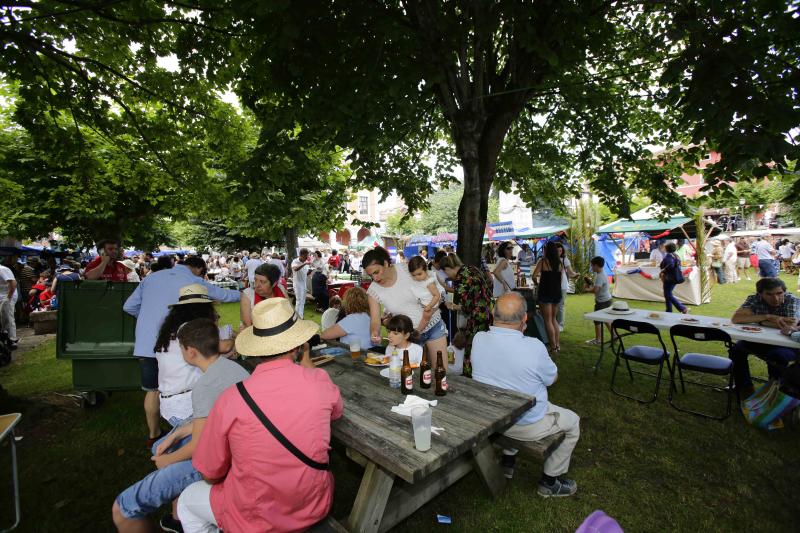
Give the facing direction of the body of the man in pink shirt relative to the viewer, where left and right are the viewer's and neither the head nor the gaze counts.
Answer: facing away from the viewer

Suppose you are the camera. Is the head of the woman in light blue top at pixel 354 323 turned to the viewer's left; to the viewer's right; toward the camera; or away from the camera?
away from the camera

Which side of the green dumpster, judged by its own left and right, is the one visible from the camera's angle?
front

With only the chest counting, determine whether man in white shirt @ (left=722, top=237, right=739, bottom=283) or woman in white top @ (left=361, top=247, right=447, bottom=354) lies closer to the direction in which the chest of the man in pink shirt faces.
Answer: the woman in white top

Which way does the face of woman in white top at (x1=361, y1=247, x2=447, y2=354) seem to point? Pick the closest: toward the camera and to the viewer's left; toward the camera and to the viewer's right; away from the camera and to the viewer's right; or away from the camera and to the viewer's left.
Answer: toward the camera and to the viewer's left

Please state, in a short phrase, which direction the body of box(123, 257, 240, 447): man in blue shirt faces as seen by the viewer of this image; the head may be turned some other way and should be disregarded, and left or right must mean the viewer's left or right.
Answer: facing away from the viewer and to the right of the viewer

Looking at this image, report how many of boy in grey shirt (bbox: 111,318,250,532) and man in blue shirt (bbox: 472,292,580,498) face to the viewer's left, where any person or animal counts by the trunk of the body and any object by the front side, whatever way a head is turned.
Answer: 1

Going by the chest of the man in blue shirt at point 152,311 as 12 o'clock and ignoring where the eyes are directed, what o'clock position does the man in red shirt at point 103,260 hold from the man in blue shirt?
The man in red shirt is roughly at 10 o'clock from the man in blue shirt.

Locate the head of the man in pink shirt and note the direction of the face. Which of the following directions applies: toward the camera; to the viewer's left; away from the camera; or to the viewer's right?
away from the camera
